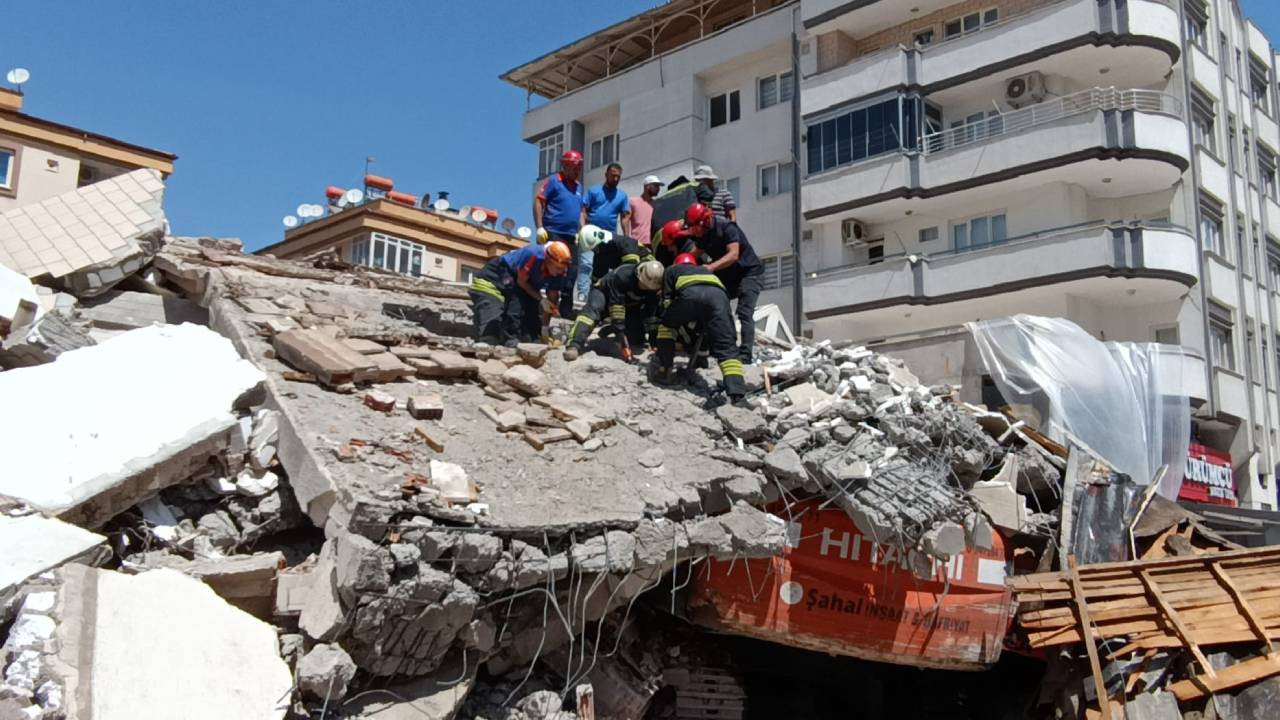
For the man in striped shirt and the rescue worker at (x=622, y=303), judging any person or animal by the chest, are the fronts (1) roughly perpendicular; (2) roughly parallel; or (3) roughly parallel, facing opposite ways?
roughly perpendicular

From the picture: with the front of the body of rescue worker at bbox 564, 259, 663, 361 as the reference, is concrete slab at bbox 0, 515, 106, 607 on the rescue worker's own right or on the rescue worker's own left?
on the rescue worker's own right

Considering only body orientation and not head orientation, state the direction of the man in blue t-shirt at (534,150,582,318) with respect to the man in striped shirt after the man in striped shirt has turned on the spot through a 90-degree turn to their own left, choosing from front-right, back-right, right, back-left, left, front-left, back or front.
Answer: back-right

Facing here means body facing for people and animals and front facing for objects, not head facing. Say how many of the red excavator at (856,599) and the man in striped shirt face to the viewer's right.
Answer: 0

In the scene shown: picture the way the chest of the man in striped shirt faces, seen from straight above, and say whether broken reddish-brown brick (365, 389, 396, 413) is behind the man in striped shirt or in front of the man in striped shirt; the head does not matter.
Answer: in front

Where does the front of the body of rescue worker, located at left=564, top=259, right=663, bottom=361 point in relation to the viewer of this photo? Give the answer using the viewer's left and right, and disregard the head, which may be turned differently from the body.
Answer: facing the viewer and to the right of the viewer
